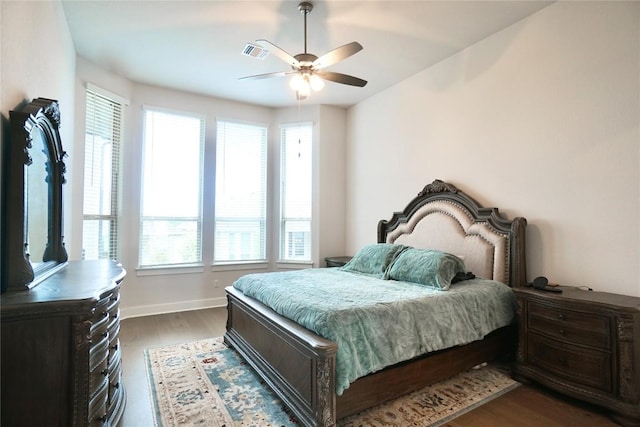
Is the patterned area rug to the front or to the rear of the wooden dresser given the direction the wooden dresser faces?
to the front

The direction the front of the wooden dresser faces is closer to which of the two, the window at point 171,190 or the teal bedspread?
the teal bedspread

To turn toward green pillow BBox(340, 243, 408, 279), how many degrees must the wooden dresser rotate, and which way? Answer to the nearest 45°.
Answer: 0° — it already faces it

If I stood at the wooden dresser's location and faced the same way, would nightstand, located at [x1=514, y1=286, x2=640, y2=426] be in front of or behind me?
in front

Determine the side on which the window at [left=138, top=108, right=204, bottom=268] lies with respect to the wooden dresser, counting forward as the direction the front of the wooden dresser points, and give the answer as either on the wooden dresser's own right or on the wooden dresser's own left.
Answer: on the wooden dresser's own left

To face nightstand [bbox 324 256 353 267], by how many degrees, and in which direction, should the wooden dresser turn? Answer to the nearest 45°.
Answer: approximately 45° to its left

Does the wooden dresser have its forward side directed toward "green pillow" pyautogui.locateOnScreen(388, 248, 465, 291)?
yes

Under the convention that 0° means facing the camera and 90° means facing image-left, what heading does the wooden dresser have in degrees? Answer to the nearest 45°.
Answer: approximately 270°

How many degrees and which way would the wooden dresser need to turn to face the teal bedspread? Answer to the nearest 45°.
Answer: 0° — it already faces it

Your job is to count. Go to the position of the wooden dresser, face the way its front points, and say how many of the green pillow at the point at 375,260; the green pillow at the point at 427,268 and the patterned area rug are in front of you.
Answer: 3
